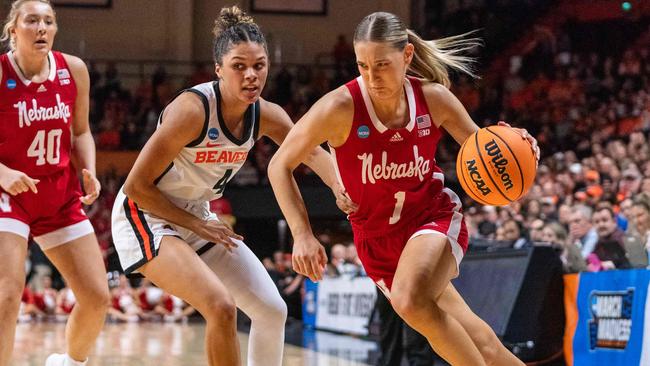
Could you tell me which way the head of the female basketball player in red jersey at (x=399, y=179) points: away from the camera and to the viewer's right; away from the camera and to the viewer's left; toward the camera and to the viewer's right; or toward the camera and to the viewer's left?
toward the camera and to the viewer's left

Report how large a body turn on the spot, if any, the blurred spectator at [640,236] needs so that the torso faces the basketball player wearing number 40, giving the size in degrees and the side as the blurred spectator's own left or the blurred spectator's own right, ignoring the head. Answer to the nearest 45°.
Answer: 0° — they already face them

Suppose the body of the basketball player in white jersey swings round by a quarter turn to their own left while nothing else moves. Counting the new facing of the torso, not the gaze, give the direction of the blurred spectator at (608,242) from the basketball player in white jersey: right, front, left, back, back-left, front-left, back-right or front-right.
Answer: front

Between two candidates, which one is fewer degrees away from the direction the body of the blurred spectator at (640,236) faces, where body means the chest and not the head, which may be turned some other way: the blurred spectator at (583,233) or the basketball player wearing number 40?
the basketball player wearing number 40

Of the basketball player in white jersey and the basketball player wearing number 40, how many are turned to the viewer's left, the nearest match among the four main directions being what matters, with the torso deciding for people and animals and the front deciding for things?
0

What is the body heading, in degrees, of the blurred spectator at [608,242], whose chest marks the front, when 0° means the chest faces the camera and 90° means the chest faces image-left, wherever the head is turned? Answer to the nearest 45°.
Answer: approximately 45°

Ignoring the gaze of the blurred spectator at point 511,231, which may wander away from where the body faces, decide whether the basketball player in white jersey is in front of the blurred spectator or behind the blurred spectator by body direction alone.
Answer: in front

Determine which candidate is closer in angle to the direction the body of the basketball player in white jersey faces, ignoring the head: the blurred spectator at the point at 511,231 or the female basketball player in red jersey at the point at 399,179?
the female basketball player in red jersey

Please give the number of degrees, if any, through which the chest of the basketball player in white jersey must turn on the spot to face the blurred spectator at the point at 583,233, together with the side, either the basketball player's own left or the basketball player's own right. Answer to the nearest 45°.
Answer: approximately 90° to the basketball player's own left
